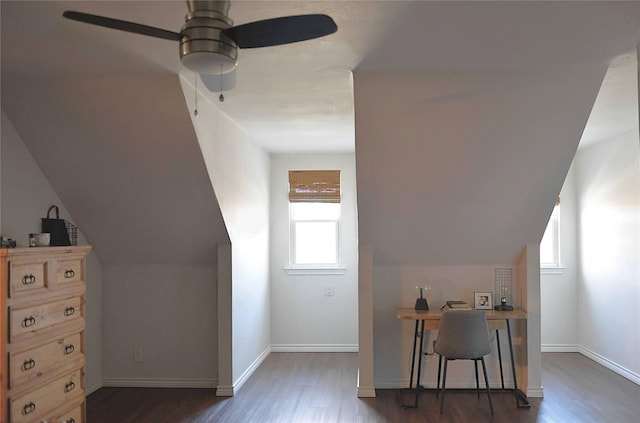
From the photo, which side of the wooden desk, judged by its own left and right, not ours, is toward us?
front

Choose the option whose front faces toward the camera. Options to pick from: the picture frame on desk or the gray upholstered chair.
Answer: the picture frame on desk

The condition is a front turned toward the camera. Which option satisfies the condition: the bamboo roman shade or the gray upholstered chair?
the bamboo roman shade

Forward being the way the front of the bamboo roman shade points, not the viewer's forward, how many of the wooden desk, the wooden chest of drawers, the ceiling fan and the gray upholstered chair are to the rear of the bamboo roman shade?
0

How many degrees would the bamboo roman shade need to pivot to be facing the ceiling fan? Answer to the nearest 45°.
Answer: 0° — it already faces it

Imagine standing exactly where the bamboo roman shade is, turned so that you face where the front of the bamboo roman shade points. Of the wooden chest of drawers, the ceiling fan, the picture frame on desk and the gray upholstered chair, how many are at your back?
0

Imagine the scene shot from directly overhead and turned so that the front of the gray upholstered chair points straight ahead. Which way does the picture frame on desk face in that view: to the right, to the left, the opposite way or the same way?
the opposite way

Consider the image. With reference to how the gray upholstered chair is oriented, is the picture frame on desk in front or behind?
in front

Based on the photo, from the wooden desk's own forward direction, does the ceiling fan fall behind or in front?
in front

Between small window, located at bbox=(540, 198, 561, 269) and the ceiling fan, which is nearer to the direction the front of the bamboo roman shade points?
the ceiling fan

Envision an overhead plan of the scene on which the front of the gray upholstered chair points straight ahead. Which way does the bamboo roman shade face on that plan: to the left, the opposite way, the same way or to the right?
the opposite way

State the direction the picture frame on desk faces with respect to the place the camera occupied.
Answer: facing the viewer

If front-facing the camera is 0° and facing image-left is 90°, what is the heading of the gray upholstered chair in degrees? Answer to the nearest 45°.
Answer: approximately 180°

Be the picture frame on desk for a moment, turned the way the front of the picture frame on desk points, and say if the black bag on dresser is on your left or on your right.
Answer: on your right

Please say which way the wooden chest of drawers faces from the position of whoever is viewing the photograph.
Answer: facing the viewer and to the right of the viewer

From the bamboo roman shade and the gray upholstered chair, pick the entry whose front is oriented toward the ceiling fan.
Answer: the bamboo roman shade

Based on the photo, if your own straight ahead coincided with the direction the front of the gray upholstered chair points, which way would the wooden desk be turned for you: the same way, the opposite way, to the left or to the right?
the opposite way

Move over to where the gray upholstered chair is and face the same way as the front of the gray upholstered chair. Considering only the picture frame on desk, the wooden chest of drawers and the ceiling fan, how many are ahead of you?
1

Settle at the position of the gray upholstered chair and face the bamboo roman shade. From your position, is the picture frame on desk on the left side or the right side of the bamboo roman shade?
right
